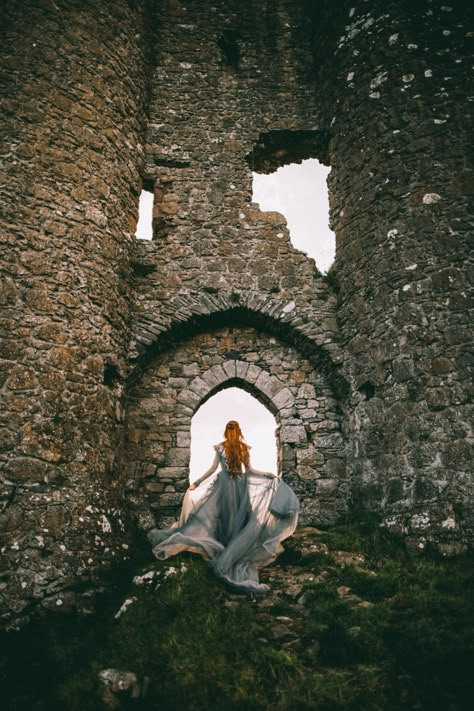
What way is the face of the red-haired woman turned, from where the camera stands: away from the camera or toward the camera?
away from the camera

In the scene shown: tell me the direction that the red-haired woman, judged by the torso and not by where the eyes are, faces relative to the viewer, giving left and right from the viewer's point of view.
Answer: facing away from the viewer
